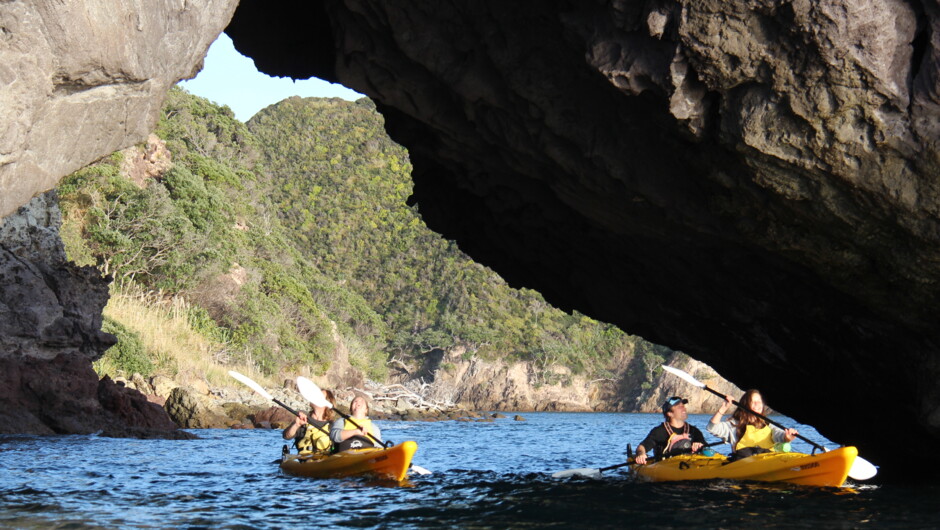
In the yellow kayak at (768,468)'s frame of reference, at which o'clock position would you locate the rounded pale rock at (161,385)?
The rounded pale rock is roughly at 6 o'clock from the yellow kayak.

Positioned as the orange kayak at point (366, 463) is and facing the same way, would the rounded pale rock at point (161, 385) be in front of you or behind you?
behind

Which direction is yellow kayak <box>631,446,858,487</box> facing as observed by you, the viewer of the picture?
facing the viewer and to the right of the viewer

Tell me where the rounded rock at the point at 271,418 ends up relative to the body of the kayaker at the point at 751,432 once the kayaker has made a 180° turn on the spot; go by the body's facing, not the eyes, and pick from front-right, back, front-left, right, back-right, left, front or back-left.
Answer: front

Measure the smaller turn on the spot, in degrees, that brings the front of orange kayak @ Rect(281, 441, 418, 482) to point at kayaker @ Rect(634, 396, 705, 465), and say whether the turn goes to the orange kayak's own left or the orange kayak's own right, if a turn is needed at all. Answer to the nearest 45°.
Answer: approximately 45° to the orange kayak's own left

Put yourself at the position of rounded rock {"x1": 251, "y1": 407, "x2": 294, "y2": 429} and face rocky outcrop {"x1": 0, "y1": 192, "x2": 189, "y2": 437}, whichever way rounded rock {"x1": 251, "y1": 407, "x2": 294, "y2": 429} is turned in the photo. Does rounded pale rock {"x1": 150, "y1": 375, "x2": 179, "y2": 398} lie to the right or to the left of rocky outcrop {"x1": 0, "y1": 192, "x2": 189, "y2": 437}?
right

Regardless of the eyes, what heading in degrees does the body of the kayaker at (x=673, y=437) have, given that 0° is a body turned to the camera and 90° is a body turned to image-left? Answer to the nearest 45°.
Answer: approximately 315°
